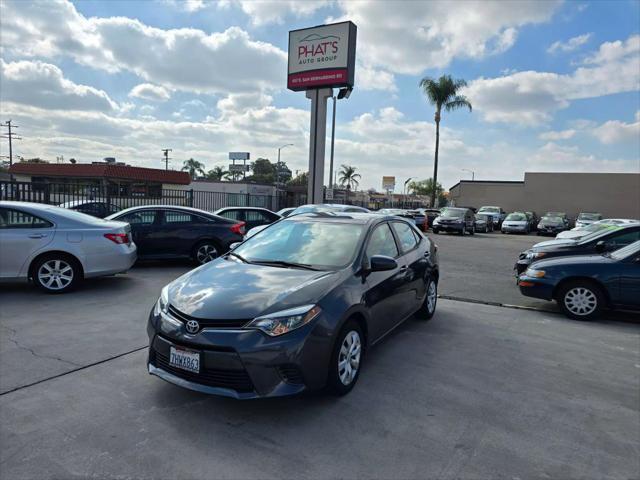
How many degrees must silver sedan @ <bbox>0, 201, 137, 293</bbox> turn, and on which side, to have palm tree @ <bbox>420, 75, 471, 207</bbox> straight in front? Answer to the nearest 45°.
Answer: approximately 135° to its right

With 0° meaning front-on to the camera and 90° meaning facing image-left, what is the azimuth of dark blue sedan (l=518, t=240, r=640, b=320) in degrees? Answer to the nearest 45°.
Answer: approximately 90°

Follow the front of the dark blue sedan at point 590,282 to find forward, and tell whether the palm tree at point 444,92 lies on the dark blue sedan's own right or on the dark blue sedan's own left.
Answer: on the dark blue sedan's own right

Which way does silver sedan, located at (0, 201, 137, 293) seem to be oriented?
to the viewer's left

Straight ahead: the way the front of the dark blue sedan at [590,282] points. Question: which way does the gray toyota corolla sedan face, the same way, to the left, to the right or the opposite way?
to the left

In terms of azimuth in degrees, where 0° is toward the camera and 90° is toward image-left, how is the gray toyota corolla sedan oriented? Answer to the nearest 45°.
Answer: approximately 45°

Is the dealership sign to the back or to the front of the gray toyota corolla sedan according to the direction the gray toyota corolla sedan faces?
to the back

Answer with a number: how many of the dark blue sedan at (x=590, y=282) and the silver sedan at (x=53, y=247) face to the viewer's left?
2

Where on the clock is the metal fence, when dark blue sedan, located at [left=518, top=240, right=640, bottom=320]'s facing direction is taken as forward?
The metal fence is roughly at 12 o'clock from the dark blue sedan.

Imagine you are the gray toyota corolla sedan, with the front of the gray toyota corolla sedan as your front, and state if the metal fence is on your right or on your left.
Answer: on your right

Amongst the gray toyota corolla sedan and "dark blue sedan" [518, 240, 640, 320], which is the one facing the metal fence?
the dark blue sedan

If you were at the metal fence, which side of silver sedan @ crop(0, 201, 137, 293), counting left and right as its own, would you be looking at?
right

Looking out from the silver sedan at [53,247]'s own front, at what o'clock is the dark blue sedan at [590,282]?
The dark blue sedan is roughly at 7 o'clock from the silver sedan.
